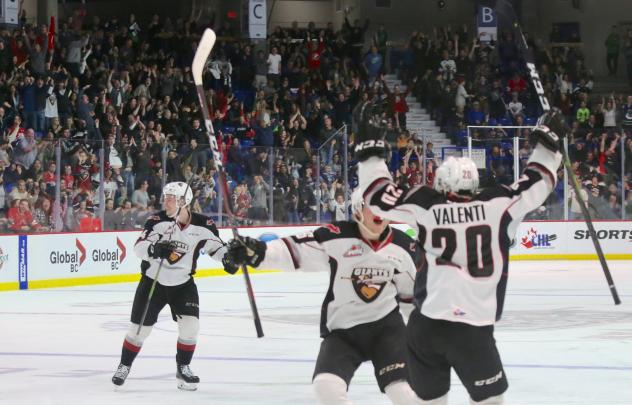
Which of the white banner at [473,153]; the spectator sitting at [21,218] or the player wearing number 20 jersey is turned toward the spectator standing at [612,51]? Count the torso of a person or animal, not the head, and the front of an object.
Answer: the player wearing number 20 jersey

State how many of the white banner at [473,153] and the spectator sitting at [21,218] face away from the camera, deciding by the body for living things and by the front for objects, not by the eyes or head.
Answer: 0

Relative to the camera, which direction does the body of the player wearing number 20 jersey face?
away from the camera

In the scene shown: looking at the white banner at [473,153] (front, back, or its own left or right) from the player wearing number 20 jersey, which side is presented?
front

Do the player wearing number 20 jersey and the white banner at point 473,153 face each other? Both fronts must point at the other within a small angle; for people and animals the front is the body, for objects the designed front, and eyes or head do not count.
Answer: yes

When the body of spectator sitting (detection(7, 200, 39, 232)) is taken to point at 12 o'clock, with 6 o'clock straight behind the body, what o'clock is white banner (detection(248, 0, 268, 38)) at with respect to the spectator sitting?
The white banner is roughly at 7 o'clock from the spectator sitting.

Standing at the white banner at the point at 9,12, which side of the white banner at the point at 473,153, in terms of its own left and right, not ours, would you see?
right

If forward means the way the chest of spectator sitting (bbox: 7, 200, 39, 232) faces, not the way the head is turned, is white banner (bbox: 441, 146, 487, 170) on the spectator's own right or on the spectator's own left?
on the spectator's own left

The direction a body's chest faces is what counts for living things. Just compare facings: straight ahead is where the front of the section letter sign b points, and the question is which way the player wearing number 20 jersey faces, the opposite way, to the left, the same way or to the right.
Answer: the opposite way

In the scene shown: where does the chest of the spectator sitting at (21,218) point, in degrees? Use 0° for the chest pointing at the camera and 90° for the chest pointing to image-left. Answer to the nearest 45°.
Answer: approximately 0°

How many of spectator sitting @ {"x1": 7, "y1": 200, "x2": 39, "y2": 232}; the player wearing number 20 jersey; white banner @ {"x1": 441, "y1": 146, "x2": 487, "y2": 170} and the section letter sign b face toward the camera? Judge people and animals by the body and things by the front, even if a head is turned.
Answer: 3

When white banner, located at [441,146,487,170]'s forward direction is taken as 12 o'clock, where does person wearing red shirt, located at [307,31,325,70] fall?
The person wearing red shirt is roughly at 5 o'clock from the white banner.

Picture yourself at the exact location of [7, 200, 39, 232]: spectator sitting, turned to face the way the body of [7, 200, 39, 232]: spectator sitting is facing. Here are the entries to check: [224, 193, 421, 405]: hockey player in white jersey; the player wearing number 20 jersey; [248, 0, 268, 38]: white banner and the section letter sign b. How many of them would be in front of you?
2
